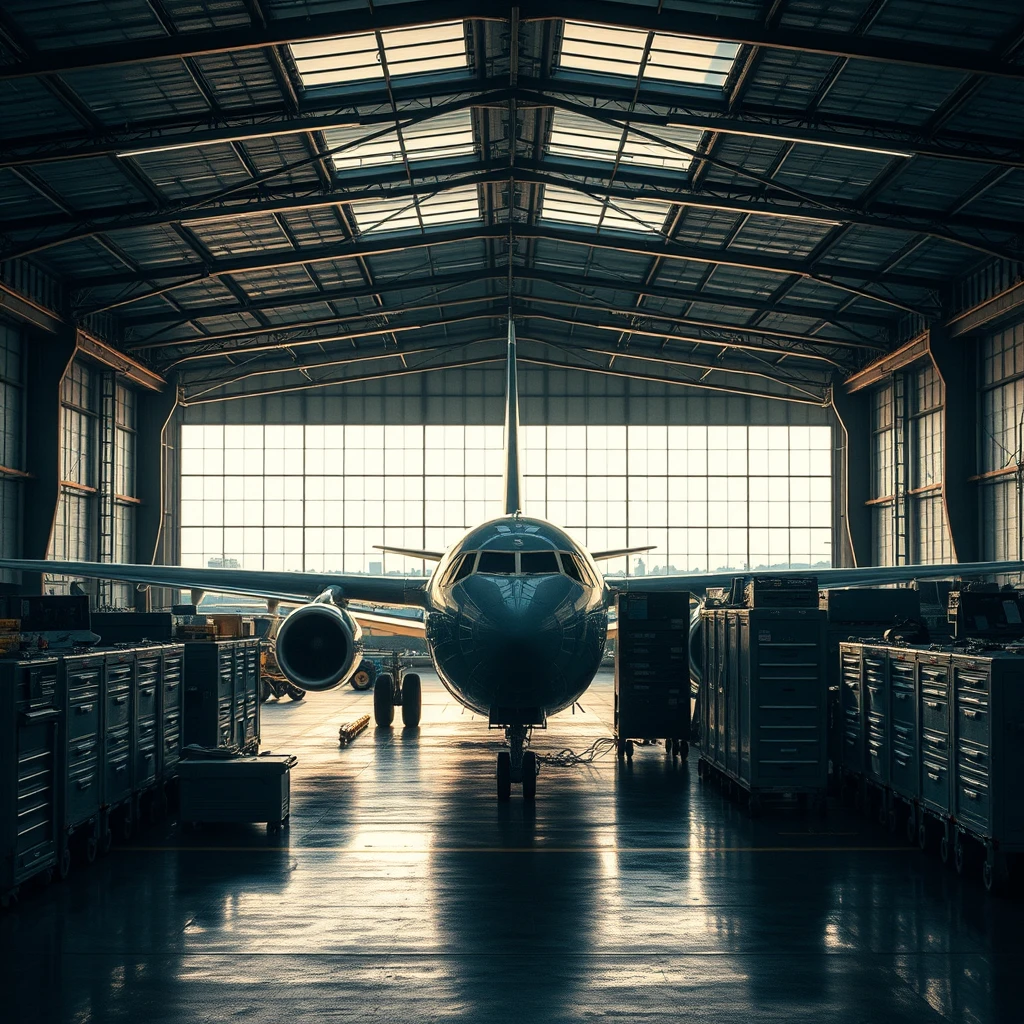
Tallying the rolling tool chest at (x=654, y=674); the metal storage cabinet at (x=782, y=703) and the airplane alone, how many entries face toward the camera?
3

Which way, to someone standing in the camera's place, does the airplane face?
facing the viewer

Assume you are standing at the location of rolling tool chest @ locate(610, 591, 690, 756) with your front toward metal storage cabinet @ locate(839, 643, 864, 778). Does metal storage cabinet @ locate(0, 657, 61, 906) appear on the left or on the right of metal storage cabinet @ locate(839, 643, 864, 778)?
right

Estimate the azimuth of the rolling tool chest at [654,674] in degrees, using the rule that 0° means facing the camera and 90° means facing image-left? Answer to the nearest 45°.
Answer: approximately 0°

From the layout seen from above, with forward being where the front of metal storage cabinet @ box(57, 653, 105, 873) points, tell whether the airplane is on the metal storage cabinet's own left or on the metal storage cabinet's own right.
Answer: on the metal storage cabinet's own left

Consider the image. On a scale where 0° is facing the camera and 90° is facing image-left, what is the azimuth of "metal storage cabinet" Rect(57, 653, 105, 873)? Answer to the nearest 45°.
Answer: approximately 315°

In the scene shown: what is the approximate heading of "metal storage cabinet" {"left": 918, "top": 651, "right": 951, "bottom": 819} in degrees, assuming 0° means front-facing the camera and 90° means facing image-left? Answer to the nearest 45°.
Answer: approximately 45°

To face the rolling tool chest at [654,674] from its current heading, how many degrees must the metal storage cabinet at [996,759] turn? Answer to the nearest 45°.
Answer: approximately 90° to its right

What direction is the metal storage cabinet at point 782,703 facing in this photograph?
toward the camera

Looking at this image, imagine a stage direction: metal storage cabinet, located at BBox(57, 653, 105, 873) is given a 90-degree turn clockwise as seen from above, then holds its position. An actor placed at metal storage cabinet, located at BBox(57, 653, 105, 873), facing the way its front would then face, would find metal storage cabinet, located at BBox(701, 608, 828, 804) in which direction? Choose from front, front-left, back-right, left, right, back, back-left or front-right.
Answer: back-left

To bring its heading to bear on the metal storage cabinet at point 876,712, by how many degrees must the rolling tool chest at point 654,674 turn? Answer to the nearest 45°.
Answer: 0° — it already faces it

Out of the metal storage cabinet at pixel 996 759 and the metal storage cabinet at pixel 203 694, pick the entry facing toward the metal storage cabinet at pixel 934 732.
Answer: the metal storage cabinet at pixel 203 694

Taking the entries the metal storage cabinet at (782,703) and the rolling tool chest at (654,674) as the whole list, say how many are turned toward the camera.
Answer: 2
